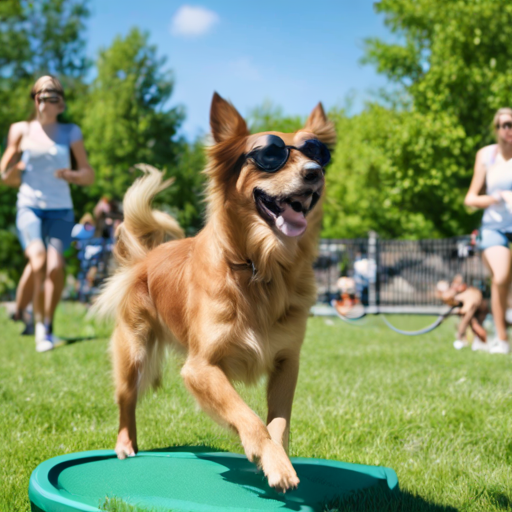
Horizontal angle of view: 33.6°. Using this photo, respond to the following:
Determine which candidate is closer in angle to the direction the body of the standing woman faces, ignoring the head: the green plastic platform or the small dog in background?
the green plastic platform

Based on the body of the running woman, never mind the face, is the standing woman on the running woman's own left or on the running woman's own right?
on the running woman's own left

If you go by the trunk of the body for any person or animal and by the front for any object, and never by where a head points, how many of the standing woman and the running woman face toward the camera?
2

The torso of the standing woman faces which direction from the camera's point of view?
toward the camera

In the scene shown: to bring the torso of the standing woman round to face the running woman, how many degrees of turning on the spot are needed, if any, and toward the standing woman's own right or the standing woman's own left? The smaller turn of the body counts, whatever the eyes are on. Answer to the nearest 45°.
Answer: approximately 90° to the standing woman's own right

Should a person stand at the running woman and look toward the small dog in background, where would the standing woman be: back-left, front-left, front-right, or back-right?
front-right

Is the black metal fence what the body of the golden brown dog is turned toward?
no

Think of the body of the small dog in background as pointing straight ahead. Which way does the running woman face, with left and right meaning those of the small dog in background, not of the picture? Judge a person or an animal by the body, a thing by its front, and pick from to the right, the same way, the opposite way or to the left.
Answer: to the left

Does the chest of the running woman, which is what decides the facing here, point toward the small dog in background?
no

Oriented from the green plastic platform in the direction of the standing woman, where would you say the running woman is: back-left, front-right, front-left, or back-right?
front-left

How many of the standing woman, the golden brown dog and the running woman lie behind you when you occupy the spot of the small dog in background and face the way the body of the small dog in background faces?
1

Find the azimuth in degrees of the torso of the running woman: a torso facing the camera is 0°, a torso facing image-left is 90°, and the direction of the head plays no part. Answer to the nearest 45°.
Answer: approximately 0°

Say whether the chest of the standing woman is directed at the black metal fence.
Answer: no

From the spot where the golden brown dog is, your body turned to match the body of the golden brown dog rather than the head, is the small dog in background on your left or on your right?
on your left

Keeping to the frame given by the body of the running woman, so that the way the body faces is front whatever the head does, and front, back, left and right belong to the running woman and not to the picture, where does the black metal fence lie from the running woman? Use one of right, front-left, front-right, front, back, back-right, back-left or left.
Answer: back-left

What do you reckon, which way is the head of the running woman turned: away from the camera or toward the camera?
toward the camera

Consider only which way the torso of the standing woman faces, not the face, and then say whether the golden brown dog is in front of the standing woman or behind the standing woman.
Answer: in front
